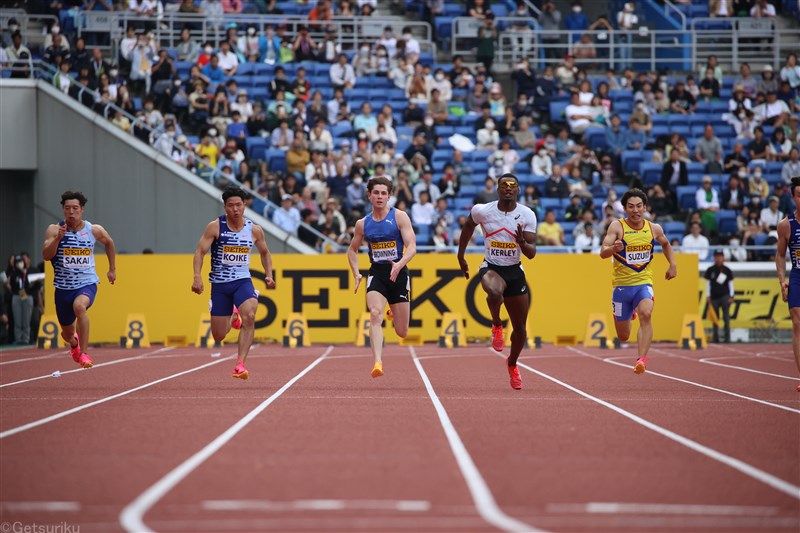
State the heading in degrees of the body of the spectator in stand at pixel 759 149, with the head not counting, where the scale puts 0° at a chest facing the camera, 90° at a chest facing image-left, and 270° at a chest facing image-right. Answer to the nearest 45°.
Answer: approximately 0°

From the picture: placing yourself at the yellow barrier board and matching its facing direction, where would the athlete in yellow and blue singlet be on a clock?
The athlete in yellow and blue singlet is roughly at 11 o'clock from the yellow barrier board.

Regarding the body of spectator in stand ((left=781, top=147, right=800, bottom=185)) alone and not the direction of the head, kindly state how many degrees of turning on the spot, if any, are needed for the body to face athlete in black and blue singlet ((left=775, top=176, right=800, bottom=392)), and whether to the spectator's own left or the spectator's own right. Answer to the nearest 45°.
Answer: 0° — they already face them

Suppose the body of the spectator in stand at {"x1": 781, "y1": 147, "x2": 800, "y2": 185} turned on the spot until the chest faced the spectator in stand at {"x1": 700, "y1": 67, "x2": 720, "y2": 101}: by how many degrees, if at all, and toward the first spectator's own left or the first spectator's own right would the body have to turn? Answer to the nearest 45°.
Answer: approximately 135° to the first spectator's own right

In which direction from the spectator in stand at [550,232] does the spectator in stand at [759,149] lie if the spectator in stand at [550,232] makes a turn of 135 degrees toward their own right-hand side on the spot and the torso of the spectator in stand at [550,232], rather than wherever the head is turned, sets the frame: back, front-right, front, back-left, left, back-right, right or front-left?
right

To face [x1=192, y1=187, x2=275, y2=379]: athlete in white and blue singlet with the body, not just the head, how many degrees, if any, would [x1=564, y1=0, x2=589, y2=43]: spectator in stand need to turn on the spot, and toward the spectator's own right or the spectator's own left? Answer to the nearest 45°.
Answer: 0° — they already face them

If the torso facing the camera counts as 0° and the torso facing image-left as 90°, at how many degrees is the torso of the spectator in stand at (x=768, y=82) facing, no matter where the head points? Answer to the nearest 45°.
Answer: approximately 0°

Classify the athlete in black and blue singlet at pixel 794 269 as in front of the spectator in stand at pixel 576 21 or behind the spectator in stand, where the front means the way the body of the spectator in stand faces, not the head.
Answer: in front

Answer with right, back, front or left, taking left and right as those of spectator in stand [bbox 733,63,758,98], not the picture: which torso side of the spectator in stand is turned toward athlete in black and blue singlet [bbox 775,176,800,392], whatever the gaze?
front
